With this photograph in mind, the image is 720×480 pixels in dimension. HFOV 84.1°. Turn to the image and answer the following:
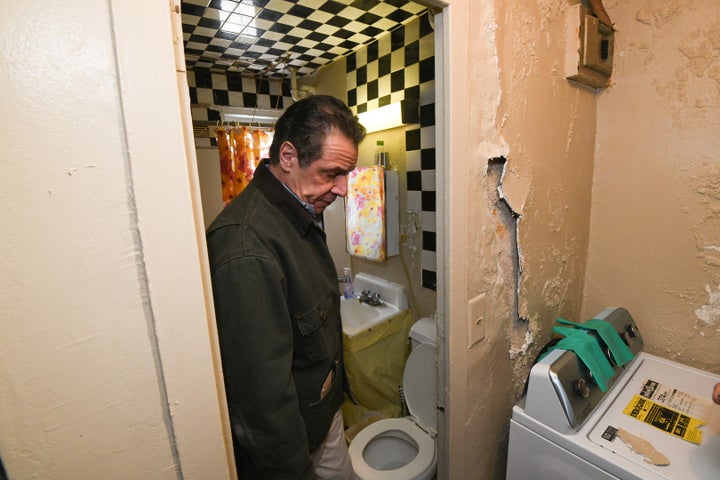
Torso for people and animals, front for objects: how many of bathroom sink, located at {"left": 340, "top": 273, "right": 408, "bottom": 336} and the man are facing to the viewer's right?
1

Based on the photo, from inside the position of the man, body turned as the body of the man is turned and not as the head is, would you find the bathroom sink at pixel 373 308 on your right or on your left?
on your left

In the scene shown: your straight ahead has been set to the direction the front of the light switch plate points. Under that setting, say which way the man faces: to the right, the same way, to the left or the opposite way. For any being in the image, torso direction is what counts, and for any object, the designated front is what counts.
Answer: to the left

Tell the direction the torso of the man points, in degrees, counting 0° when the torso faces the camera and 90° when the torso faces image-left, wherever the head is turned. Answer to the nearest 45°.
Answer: approximately 270°

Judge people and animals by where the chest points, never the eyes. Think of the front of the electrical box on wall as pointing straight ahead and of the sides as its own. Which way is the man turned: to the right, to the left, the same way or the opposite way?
to the left

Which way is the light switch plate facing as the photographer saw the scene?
facing the viewer and to the right of the viewer

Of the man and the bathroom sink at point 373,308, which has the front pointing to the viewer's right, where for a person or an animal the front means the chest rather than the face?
the man

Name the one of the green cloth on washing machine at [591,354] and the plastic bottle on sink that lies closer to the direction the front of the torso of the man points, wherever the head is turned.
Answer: the green cloth on washing machine

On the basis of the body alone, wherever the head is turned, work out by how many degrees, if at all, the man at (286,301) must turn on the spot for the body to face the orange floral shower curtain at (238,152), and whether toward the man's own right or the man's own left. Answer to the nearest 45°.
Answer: approximately 90° to the man's own left

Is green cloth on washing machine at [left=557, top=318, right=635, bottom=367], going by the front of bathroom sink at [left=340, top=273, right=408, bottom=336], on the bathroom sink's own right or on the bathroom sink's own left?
on the bathroom sink's own left
